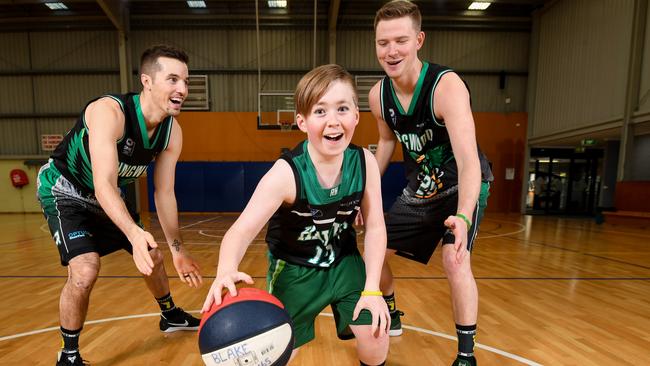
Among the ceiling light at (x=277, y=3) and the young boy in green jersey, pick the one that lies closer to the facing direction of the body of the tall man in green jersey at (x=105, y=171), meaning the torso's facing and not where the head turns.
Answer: the young boy in green jersey

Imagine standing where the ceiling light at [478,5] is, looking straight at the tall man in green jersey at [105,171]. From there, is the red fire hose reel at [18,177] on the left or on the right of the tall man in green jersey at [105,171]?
right

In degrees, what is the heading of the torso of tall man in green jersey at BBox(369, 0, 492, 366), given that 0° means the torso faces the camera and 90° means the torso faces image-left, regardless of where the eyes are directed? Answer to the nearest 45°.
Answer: approximately 45°

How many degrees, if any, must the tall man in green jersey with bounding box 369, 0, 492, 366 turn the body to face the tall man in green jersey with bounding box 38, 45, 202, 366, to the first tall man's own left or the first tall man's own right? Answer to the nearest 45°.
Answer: approximately 45° to the first tall man's own right

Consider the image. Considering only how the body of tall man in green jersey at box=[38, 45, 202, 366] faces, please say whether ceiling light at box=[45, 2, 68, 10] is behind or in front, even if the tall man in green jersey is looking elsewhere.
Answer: behind

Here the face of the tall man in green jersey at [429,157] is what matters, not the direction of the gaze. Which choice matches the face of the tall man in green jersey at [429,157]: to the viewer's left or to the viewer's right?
to the viewer's left

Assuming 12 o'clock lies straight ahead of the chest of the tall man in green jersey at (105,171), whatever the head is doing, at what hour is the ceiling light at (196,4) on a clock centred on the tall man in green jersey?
The ceiling light is roughly at 8 o'clock from the tall man in green jersey.

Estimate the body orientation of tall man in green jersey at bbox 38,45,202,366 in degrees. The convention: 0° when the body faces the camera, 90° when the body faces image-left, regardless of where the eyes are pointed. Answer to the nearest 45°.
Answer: approximately 315°

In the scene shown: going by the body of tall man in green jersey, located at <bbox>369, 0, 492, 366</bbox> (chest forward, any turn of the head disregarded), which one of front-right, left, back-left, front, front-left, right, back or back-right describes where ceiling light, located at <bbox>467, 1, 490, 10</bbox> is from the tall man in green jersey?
back-right

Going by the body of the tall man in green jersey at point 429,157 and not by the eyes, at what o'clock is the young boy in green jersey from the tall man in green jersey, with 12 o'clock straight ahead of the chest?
The young boy in green jersey is roughly at 12 o'clock from the tall man in green jersey.

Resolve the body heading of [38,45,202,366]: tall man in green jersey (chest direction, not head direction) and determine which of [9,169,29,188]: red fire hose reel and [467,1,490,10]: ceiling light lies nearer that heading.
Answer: the ceiling light

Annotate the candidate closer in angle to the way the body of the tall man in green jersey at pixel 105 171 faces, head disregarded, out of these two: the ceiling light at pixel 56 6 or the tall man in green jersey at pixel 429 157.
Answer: the tall man in green jersey

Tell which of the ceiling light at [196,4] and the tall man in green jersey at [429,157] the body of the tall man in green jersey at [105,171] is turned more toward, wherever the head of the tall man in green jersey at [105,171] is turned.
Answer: the tall man in green jersey
